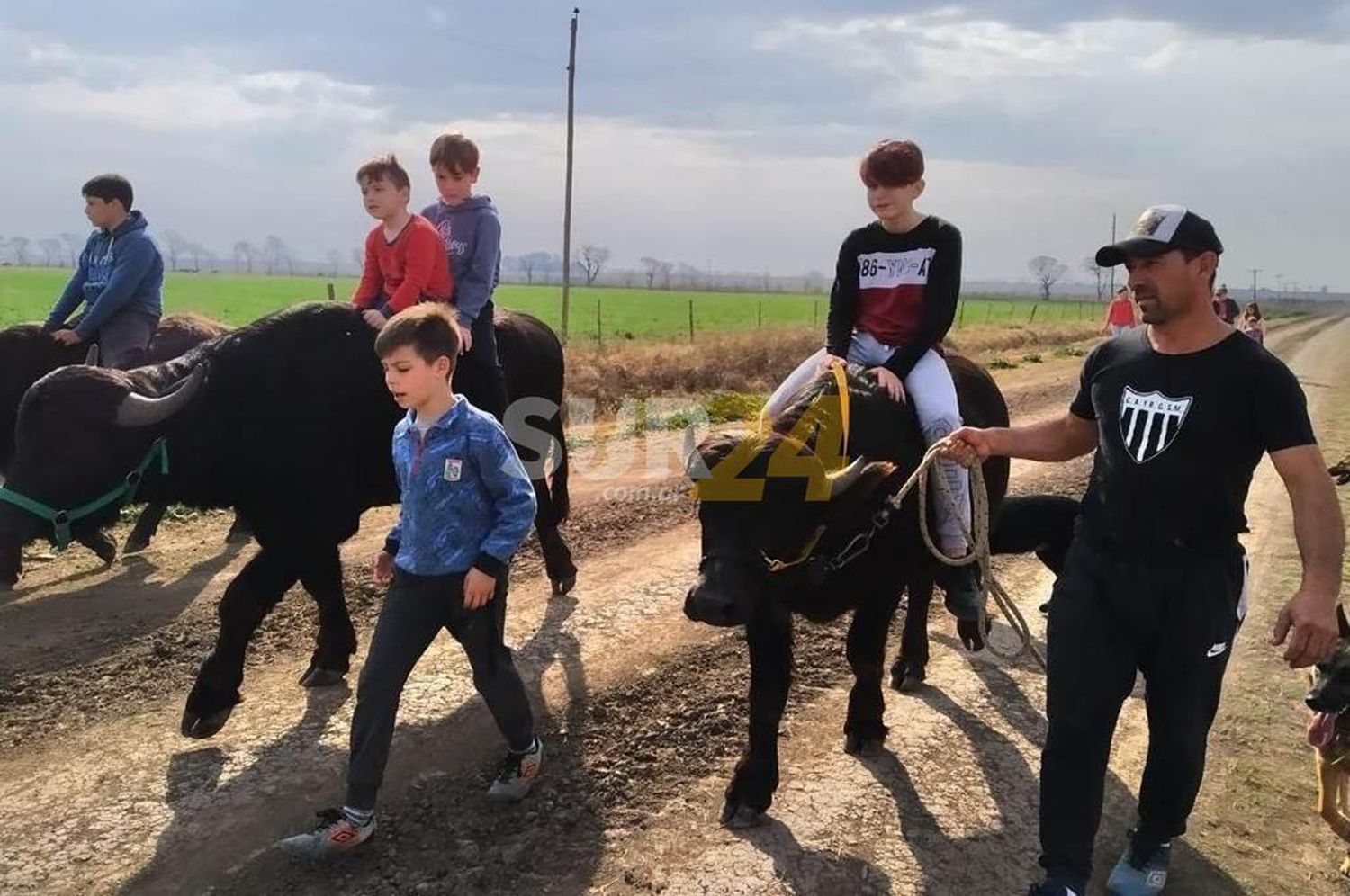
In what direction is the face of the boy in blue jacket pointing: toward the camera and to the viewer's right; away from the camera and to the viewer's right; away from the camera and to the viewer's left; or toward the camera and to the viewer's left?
toward the camera and to the viewer's left

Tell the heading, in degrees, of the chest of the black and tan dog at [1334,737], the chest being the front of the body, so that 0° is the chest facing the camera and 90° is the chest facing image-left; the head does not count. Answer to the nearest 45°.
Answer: approximately 45°

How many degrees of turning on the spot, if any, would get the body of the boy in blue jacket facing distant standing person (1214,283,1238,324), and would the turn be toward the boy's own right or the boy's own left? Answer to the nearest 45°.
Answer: approximately 180°

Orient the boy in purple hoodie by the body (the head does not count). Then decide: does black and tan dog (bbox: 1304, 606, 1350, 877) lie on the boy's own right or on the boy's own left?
on the boy's own left

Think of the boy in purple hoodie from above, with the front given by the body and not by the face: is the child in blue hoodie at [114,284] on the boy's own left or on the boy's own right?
on the boy's own right

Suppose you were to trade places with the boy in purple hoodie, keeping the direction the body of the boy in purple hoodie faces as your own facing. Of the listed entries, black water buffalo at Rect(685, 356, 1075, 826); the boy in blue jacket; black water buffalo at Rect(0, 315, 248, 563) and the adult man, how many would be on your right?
1

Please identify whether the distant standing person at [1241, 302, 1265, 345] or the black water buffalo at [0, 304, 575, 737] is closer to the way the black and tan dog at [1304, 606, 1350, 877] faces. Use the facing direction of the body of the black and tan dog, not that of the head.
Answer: the black water buffalo

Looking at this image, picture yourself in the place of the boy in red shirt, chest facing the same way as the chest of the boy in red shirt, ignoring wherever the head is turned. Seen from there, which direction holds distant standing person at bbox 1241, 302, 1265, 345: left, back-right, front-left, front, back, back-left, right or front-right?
back

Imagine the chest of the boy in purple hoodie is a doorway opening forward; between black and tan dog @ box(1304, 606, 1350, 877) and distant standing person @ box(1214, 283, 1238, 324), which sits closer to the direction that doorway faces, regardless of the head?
the black and tan dog

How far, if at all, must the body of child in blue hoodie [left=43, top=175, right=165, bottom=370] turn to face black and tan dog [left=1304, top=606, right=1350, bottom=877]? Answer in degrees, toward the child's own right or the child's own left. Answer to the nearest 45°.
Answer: approximately 90° to the child's own left
